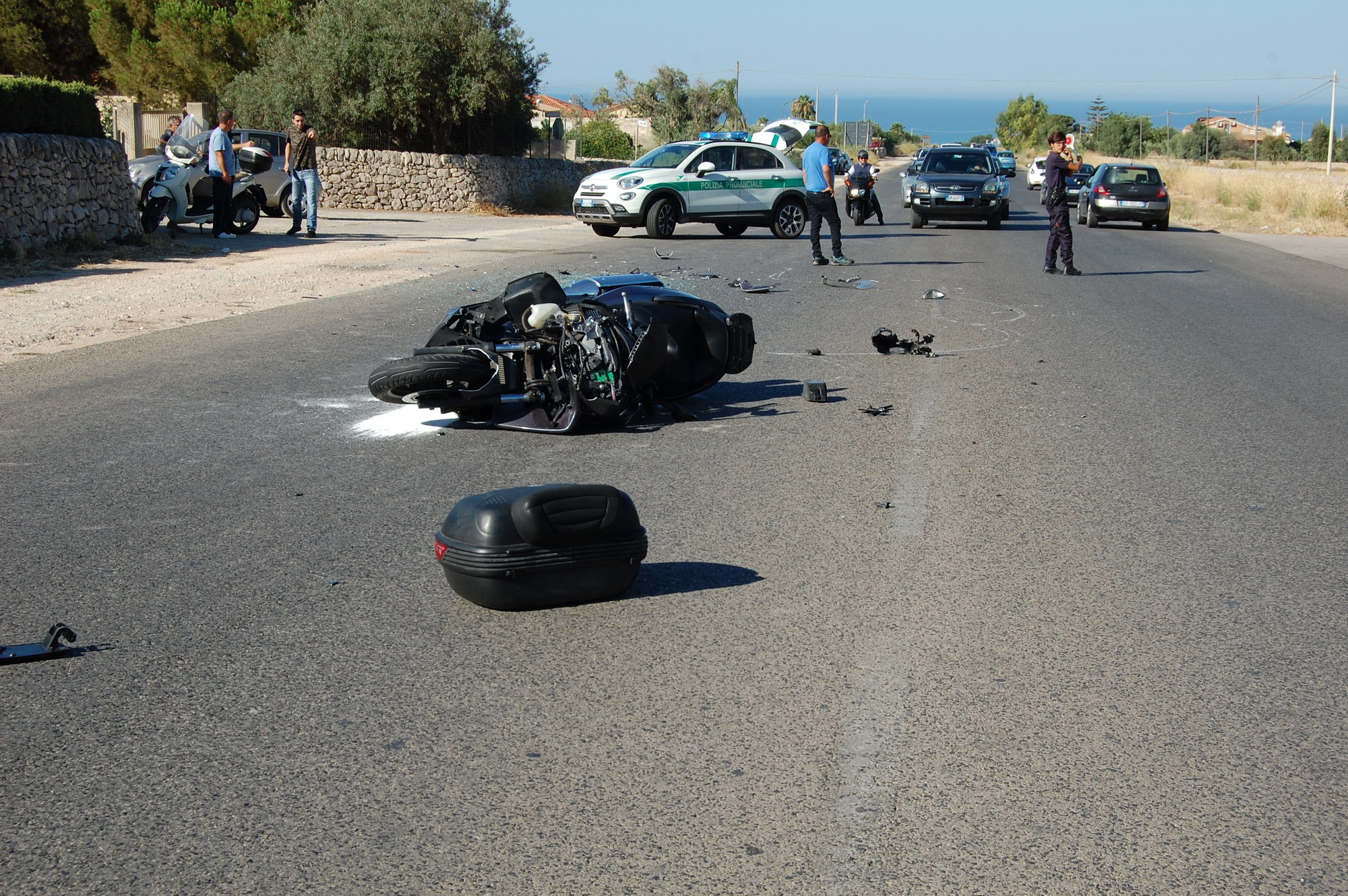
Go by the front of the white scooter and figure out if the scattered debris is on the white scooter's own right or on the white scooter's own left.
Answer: on the white scooter's own left

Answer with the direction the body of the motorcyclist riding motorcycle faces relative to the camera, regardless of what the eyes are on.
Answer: toward the camera

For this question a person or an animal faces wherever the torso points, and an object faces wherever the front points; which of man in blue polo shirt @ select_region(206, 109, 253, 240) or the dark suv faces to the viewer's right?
the man in blue polo shirt

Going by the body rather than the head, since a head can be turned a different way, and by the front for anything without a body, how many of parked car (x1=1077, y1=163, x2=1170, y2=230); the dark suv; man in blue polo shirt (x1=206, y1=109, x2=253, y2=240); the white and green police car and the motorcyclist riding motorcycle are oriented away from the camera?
1

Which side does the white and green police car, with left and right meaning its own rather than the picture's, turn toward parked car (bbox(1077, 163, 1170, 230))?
back

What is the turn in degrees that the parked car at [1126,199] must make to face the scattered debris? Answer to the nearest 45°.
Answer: approximately 180°

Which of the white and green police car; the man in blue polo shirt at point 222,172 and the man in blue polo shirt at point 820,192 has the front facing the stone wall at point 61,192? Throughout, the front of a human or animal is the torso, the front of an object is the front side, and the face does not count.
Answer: the white and green police car

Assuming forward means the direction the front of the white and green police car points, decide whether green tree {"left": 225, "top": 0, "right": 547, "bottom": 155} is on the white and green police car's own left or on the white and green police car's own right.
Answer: on the white and green police car's own right

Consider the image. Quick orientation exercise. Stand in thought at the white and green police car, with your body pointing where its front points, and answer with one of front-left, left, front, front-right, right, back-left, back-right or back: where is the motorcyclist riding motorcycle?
back

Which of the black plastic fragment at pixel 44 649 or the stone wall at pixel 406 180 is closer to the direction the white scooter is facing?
the black plastic fragment

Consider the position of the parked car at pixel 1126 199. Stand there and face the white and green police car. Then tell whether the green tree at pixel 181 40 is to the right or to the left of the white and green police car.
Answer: right

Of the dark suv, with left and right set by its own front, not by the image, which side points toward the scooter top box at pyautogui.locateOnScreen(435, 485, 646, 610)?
front

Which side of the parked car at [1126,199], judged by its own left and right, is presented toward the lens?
back
